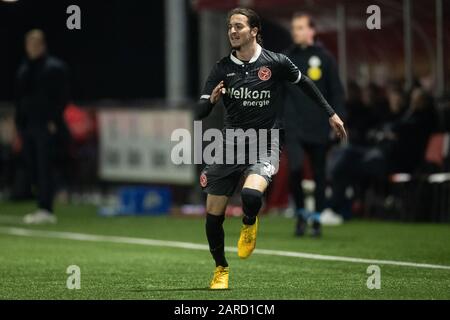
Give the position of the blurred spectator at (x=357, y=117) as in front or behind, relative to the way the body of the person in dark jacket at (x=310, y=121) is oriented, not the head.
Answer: behind

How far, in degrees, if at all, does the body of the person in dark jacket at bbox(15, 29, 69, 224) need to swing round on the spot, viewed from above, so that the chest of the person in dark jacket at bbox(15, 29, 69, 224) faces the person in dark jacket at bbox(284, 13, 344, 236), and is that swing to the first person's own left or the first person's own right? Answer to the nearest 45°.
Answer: approximately 90° to the first person's own left

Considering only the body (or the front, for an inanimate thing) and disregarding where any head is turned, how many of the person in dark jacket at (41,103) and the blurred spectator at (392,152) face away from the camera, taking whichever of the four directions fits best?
0

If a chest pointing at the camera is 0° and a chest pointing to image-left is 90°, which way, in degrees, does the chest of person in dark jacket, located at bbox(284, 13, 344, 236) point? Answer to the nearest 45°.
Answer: approximately 45°

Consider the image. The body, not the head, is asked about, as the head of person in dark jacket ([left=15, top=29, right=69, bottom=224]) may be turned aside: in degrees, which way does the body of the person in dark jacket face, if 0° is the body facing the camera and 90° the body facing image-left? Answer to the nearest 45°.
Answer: approximately 45°

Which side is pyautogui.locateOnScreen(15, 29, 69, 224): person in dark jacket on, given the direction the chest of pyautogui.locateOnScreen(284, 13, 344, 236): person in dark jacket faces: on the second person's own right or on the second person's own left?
on the second person's own right
